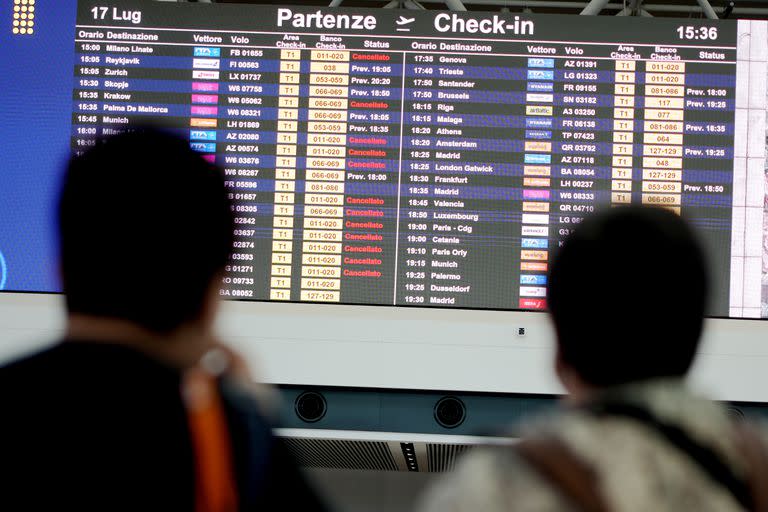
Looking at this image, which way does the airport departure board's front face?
toward the camera
